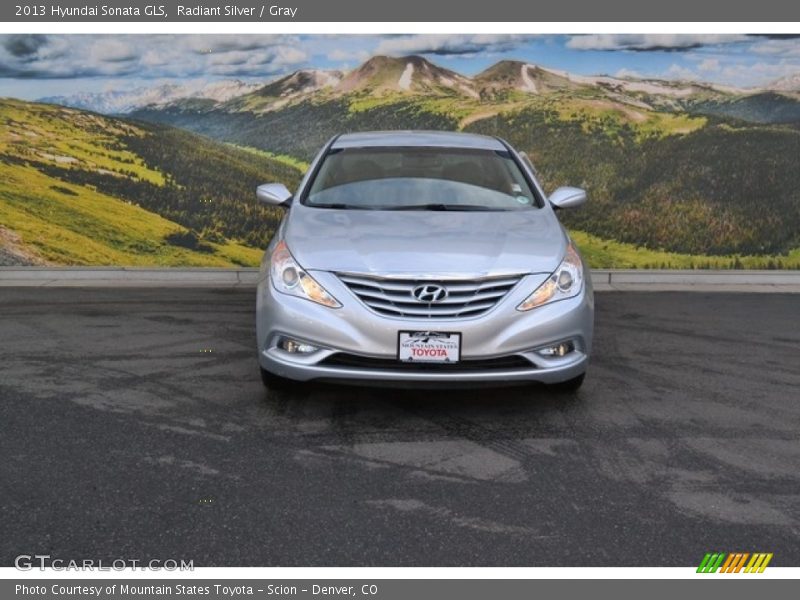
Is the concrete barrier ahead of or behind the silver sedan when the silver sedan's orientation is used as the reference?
behind

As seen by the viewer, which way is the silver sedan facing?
toward the camera
